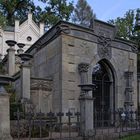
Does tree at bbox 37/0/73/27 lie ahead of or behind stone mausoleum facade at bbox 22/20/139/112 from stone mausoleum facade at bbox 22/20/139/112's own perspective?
behind

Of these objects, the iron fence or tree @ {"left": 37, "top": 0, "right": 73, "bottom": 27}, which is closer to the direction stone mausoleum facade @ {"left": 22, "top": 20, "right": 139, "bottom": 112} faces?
the iron fence

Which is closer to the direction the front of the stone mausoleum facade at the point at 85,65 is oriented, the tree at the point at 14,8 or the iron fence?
the iron fence

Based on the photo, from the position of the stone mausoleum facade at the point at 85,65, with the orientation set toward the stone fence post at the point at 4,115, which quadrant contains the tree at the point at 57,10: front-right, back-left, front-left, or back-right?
back-right

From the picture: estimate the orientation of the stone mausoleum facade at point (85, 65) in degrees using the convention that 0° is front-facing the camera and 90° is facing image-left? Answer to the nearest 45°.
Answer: approximately 315°

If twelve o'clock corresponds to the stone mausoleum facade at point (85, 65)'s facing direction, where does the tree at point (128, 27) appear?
The tree is roughly at 8 o'clock from the stone mausoleum facade.

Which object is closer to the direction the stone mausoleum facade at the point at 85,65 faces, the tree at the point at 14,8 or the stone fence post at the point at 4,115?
the stone fence post

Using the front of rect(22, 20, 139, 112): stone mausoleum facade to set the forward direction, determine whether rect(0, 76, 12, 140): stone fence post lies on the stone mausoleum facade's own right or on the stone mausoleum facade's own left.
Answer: on the stone mausoleum facade's own right
